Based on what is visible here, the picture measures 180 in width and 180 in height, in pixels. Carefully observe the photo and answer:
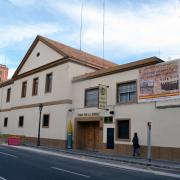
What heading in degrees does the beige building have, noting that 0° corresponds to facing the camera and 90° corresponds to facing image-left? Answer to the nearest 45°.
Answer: approximately 45°
